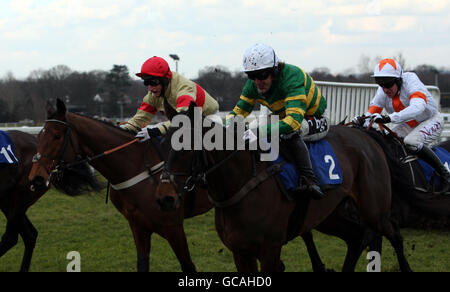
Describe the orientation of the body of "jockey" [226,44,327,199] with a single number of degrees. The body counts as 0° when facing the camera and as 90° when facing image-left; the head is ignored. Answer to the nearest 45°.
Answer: approximately 45°

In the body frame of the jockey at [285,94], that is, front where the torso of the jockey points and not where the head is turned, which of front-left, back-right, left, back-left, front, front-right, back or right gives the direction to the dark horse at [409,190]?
back

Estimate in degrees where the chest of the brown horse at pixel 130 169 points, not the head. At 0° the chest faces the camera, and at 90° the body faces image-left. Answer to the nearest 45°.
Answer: approximately 45°

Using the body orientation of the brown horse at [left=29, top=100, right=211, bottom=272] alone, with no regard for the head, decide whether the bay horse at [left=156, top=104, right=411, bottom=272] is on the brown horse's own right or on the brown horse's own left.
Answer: on the brown horse's own left

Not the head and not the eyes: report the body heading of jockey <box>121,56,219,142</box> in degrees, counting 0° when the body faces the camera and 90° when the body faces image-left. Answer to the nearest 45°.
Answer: approximately 45°
